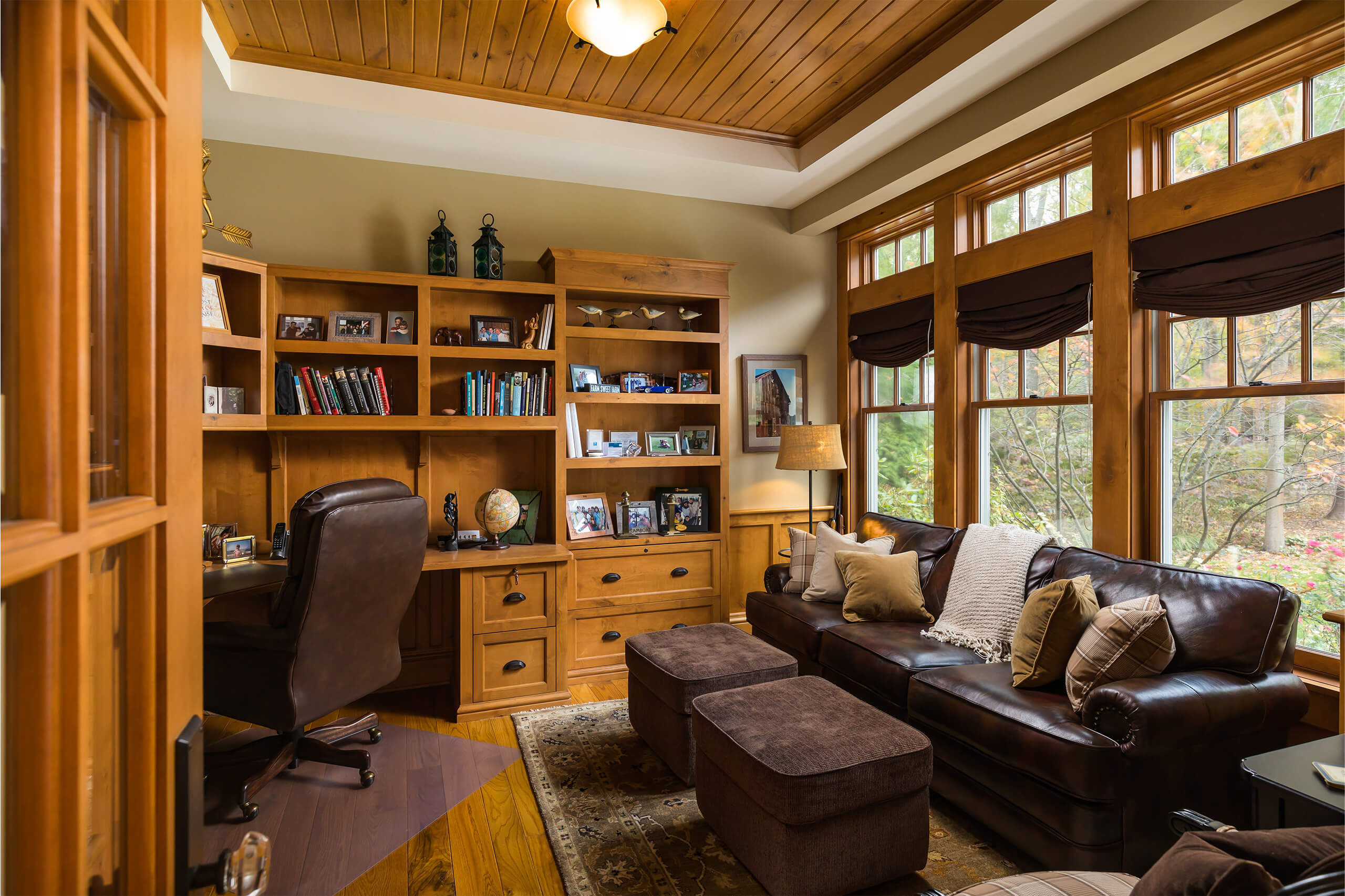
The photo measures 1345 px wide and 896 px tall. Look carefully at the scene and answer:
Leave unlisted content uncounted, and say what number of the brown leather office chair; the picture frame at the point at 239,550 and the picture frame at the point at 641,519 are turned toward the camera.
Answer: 2

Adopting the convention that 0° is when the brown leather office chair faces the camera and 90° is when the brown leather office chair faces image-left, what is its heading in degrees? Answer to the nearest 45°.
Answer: approximately 135°

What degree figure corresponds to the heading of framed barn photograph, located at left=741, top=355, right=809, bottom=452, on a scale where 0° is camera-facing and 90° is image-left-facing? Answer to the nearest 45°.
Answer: approximately 0°

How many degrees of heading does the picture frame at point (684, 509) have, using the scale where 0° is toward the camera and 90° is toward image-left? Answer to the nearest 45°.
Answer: approximately 0°

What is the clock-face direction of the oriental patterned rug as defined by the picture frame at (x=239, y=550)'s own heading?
The oriental patterned rug is roughly at 11 o'clock from the picture frame.

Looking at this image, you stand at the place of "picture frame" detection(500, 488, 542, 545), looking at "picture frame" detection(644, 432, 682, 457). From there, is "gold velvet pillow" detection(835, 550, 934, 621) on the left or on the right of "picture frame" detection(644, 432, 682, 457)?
right

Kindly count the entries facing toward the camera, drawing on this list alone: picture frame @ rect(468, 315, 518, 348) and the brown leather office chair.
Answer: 1

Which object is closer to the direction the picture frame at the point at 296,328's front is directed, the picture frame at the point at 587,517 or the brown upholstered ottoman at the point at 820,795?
the brown upholstered ottoman

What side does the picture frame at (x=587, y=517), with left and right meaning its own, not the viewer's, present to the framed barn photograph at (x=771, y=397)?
left

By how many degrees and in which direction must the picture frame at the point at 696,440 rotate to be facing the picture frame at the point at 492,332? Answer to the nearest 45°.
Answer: approximately 45° to its right
